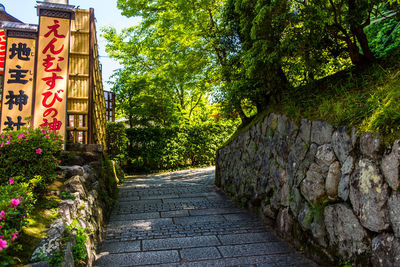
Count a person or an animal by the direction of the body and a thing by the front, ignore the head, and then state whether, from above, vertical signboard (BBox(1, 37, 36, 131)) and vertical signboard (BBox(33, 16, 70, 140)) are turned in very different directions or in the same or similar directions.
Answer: same or similar directions

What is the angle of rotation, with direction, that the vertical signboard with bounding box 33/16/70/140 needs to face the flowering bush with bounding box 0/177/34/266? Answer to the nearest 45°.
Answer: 0° — it already faces it

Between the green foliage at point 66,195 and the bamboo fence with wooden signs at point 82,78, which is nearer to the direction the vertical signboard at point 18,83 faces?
the green foliage

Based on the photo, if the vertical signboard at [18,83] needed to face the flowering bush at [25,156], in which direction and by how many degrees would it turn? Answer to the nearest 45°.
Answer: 0° — it already faces it

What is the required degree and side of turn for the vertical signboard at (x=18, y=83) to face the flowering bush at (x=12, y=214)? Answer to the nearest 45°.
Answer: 0° — it already faces it

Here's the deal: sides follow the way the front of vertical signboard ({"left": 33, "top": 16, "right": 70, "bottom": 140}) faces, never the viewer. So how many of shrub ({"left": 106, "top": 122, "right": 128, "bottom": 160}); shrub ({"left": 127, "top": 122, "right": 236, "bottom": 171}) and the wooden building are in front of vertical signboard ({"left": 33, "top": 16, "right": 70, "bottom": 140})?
0

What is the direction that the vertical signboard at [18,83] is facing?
toward the camera

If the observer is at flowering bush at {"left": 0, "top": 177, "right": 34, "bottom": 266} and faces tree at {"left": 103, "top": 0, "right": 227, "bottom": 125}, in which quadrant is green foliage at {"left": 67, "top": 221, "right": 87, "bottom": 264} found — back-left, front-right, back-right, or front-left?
front-right

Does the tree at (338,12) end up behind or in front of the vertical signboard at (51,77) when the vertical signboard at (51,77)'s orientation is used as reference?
in front

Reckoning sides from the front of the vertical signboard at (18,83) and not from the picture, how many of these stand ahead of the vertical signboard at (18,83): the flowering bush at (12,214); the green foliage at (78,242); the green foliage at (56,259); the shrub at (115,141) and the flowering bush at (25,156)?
4

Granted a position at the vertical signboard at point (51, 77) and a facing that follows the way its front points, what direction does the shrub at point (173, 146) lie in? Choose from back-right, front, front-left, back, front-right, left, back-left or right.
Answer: back-left

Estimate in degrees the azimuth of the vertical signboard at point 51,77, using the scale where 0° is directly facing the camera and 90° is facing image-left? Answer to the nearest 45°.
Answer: approximately 0°

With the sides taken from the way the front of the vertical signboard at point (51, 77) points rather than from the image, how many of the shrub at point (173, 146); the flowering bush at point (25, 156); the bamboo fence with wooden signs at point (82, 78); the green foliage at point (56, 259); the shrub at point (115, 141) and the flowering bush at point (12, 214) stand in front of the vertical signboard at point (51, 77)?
3

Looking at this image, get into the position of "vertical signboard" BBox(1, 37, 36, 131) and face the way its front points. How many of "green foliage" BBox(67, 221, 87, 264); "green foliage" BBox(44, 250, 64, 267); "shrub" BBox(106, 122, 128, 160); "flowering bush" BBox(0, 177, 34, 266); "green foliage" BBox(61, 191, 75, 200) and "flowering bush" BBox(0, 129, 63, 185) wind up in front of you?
5

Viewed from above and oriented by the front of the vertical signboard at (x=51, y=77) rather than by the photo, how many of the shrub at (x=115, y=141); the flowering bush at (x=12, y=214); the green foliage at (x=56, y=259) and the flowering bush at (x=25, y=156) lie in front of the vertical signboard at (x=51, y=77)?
3

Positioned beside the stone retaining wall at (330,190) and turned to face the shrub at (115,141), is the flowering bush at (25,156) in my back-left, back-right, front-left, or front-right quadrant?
front-left

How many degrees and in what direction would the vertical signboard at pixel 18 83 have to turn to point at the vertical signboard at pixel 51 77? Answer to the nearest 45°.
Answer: approximately 45° to its left

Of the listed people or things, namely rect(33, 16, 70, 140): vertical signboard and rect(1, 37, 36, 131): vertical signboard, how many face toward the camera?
2
